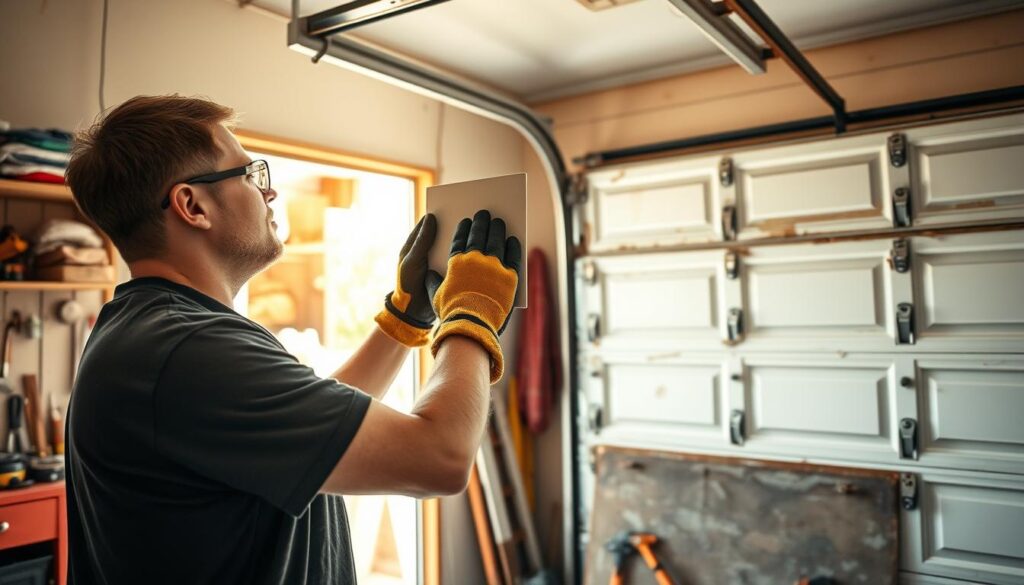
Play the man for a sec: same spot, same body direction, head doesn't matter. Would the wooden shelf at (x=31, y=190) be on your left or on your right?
on your left

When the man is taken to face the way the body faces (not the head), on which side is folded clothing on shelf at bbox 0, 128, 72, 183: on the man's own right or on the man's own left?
on the man's own left

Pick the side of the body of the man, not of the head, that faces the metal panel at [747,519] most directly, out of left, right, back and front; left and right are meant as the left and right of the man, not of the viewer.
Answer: front

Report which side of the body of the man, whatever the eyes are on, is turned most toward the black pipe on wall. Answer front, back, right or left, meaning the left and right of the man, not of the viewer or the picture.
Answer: front

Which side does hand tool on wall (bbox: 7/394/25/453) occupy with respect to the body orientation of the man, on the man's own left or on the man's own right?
on the man's own left

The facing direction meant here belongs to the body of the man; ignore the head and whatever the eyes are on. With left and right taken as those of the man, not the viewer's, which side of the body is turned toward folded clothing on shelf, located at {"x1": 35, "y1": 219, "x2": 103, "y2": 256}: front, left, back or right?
left

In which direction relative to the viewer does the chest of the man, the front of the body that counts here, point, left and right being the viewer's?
facing away from the viewer and to the right of the viewer

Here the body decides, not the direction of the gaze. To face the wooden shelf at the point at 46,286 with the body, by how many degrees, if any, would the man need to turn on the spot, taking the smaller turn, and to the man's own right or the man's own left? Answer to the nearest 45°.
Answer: approximately 90° to the man's own left

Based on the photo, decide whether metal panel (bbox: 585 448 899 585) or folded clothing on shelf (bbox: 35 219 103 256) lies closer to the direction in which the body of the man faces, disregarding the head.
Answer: the metal panel

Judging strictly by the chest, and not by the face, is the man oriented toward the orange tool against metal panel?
yes
